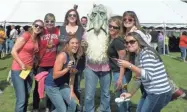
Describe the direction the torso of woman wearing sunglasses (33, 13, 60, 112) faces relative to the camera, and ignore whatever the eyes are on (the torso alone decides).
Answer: toward the camera

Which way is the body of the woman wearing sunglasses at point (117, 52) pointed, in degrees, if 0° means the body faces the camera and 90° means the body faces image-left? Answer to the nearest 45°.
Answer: approximately 45°

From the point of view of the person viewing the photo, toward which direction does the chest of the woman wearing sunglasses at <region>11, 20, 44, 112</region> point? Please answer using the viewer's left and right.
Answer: facing the viewer and to the right of the viewer

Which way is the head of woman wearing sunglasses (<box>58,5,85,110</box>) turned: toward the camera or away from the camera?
toward the camera

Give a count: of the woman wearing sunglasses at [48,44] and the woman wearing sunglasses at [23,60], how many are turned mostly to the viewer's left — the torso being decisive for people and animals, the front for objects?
0

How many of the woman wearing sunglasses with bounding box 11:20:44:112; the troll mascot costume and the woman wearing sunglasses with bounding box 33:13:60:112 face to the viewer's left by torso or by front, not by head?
0

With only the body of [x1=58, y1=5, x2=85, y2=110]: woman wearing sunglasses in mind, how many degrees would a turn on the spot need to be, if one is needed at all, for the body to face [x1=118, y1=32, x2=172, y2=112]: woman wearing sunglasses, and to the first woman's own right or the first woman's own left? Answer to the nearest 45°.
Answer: approximately 45° to the first woman's own left

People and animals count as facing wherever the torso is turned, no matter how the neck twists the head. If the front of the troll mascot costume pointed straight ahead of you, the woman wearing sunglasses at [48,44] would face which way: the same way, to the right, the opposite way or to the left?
the same way

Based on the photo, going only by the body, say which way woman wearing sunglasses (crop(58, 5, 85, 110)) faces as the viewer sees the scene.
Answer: toward the camera

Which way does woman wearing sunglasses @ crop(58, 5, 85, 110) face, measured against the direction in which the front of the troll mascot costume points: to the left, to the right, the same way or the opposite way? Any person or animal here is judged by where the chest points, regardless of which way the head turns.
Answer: the same way

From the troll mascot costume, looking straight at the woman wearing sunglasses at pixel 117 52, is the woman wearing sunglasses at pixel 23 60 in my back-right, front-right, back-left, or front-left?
back-right
